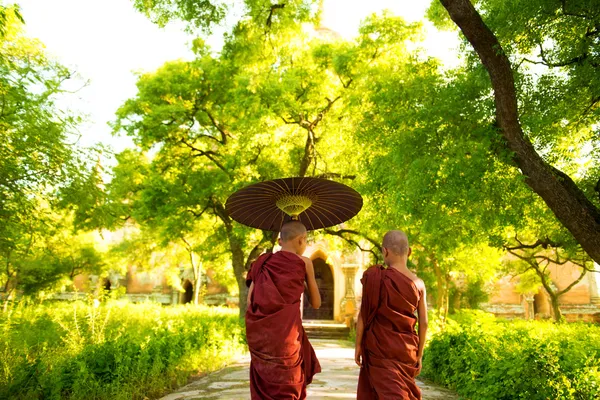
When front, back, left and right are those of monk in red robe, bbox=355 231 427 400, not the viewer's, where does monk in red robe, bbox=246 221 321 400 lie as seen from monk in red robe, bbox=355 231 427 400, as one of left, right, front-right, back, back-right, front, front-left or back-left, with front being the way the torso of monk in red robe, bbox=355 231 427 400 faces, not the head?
left

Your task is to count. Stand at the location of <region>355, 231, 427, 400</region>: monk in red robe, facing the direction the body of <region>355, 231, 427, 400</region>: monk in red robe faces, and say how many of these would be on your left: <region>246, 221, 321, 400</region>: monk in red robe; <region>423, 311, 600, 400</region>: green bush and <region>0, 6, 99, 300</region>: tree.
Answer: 2

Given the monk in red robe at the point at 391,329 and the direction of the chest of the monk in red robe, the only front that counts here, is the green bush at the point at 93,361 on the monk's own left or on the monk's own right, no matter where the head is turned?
on the monk's own left

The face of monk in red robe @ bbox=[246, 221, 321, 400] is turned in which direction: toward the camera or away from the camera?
away from the camera

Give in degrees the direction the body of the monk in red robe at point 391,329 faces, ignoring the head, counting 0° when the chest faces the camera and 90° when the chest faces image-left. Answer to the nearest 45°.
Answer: approximately 180°

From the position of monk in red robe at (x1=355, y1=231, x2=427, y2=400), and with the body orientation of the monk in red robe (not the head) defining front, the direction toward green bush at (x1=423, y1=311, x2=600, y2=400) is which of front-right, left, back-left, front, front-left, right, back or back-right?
front-right

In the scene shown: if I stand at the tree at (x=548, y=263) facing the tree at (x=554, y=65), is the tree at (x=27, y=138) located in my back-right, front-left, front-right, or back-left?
front-right

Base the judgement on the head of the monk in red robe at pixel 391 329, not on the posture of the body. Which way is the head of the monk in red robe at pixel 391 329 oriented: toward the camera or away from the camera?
away from the camera

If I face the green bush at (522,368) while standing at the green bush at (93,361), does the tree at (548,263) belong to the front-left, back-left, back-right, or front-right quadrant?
front-left

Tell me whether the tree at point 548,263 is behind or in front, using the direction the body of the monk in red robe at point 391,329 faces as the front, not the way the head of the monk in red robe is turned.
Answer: in front
